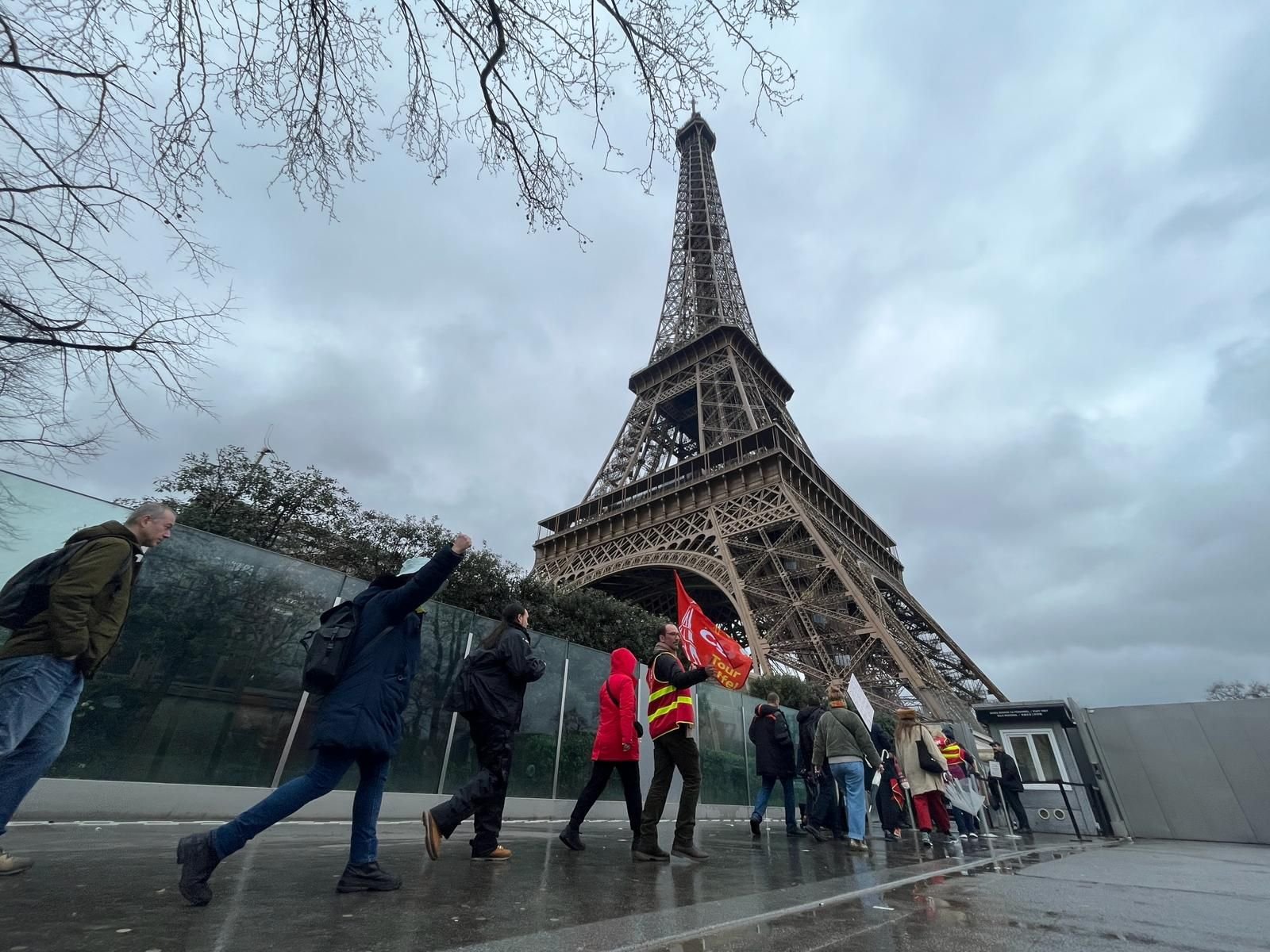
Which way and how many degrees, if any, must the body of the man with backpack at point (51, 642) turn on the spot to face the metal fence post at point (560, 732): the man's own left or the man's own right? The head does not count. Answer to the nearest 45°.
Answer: approximately 45° to the man's own left

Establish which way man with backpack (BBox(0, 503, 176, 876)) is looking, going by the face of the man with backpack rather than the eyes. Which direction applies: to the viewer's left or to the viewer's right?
to the viewer's right

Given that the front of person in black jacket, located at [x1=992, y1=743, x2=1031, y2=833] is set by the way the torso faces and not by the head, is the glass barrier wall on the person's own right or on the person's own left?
on the person's own left

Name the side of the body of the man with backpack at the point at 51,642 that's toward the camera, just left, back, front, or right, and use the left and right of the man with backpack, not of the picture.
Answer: right

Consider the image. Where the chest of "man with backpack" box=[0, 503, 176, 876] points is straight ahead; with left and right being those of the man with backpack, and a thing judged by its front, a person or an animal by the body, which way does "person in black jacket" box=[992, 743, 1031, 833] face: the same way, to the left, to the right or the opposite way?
to the left

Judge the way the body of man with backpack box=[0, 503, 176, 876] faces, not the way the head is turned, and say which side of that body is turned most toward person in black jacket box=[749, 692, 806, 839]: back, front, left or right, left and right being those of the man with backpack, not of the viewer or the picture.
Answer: front

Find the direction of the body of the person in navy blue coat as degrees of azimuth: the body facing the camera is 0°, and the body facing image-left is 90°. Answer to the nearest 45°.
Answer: approximately 270°

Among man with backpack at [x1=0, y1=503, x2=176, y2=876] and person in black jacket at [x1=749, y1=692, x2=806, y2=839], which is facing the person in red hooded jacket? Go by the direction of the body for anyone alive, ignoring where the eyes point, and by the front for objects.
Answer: the man with backpack
